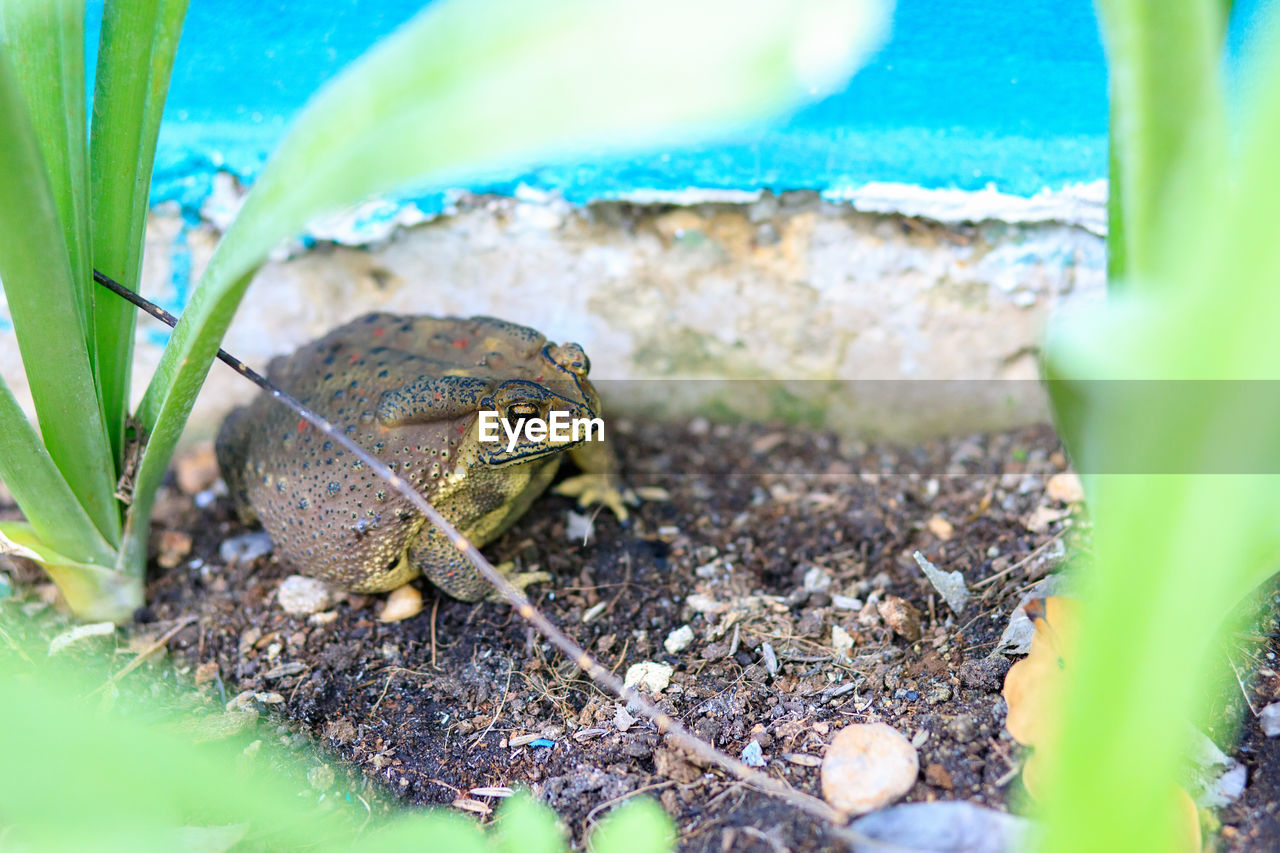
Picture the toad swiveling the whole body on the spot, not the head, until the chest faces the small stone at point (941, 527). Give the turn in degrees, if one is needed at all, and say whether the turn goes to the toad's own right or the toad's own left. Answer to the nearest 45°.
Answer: approximately 45° to the toad's own left

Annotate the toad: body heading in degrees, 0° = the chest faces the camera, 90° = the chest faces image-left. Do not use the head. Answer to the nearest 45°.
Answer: approximately 315°

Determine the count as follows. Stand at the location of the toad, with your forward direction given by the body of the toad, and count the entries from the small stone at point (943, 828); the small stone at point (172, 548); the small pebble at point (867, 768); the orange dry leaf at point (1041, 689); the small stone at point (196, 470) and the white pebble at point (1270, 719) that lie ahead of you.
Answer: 4

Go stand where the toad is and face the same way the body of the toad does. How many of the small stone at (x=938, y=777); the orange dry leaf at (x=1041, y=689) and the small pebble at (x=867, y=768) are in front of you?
3

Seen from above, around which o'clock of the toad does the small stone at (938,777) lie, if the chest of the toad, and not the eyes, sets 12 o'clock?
The small stone is roughly at 12 o'clock from the toad.

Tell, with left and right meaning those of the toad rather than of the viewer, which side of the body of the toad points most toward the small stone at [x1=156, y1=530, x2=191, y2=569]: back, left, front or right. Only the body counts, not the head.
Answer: back

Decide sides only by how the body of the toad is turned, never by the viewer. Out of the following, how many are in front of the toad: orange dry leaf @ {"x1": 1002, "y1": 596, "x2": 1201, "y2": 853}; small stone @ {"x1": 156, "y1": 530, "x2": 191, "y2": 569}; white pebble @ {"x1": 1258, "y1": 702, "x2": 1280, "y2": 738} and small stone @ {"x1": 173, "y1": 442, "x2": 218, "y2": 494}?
2
